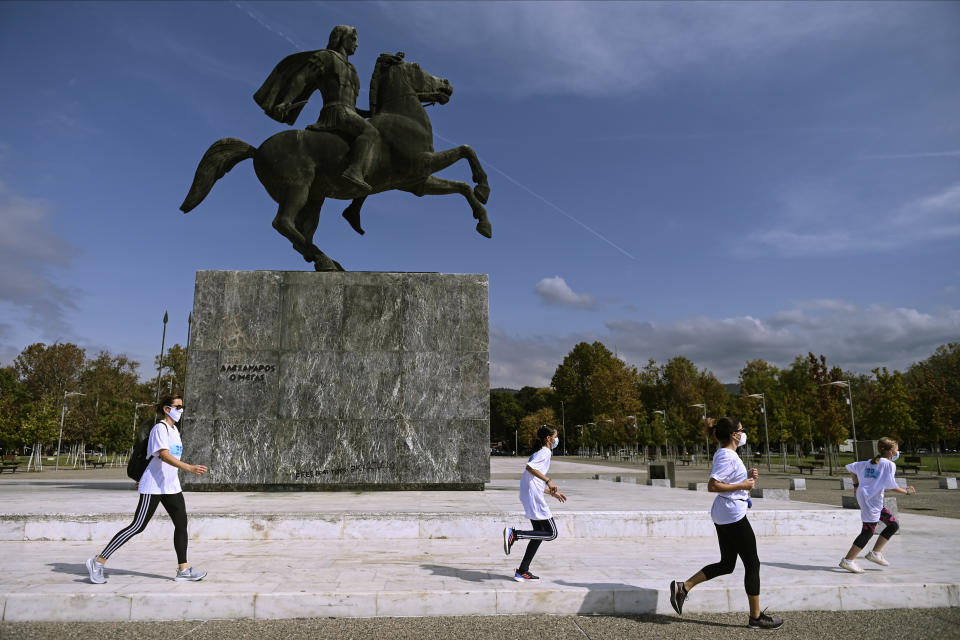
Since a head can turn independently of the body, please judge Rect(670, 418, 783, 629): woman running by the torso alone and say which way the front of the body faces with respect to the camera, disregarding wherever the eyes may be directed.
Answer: to the viewer's right

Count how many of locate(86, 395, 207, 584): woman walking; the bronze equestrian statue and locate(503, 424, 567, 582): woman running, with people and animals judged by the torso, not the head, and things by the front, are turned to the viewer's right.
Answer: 3

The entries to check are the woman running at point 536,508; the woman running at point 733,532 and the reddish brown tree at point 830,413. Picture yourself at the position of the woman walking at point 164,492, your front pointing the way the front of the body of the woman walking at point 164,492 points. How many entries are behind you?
0

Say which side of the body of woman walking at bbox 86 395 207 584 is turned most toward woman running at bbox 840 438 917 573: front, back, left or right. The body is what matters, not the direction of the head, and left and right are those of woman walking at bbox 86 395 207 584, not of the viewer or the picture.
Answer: front

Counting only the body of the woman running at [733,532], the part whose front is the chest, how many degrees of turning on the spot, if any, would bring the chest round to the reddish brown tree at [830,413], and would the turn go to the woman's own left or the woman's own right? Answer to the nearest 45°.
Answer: approximately 90° to the woman's own left

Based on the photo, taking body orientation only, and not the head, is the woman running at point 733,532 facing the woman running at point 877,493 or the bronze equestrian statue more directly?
the woman running

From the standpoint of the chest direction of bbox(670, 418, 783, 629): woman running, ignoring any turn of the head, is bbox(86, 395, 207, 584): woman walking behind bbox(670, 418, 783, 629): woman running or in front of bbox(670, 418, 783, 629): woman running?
behind

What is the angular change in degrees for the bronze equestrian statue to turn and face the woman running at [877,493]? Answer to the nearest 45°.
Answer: approximately 45° to its right

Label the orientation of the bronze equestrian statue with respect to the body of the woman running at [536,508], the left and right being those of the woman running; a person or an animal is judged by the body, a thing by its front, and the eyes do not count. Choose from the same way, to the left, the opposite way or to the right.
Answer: the same way

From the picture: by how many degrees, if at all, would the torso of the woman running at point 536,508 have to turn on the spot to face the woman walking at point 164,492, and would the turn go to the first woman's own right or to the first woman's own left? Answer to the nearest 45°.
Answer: approximately 180°

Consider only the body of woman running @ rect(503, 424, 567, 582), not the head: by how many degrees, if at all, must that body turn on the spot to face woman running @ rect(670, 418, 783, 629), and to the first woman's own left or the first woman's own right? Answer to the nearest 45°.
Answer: approximately 45° to the first woman's own right

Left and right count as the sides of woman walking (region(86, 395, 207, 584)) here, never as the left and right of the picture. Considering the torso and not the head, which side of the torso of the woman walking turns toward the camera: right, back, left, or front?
right

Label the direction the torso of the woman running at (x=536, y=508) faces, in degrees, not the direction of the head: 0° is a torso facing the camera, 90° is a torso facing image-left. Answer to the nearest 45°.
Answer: approximately 270°

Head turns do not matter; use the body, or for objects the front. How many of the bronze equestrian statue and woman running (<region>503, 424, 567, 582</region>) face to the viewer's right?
2

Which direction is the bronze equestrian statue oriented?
to the viewer's right

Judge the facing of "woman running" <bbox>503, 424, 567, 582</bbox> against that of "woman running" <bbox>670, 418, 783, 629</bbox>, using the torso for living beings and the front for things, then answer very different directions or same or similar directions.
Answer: same or similar directions

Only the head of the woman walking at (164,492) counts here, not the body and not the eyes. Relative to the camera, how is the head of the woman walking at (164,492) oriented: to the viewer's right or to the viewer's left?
to the viewer's right

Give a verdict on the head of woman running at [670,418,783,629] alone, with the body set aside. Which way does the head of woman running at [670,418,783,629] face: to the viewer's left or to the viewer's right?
to the viewer's right
